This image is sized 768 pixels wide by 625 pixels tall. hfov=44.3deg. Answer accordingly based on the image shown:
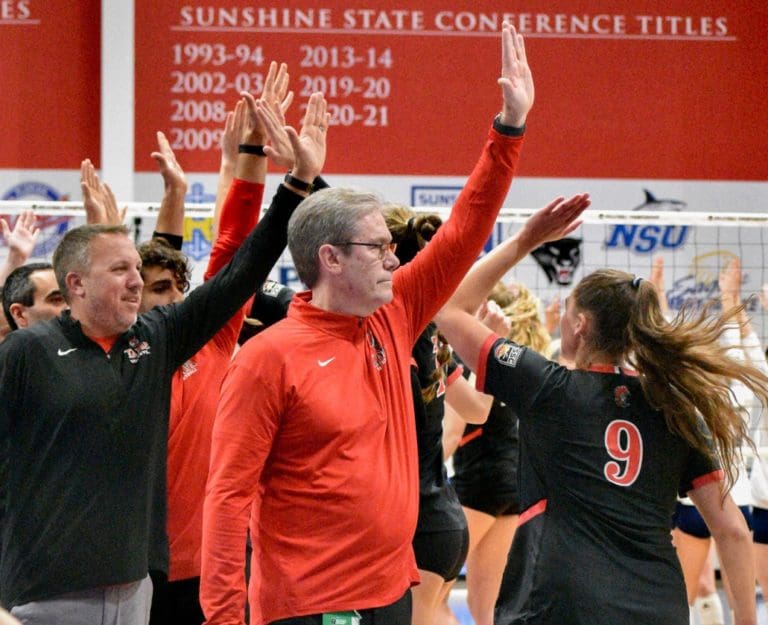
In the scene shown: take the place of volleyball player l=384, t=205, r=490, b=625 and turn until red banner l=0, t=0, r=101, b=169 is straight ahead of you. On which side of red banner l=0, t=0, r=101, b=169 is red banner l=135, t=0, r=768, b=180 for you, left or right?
right

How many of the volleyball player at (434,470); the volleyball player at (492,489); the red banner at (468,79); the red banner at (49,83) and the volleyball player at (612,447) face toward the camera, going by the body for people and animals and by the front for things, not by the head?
2

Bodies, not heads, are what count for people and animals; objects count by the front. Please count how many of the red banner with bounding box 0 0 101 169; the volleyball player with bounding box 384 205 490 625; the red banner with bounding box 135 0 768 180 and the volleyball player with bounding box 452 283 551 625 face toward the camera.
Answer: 2

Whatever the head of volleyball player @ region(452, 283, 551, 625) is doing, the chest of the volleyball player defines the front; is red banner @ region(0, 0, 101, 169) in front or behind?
in front

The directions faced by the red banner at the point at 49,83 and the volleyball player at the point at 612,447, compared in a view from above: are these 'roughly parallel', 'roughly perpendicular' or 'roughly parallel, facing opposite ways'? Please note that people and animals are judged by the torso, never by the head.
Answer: roughly parallel, facing opposite ways

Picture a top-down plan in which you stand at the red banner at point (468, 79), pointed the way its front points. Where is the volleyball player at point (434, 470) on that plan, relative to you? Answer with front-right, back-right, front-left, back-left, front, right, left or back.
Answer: front

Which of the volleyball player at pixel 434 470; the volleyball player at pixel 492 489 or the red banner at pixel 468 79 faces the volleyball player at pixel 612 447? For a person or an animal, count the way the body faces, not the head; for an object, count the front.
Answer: the red banner

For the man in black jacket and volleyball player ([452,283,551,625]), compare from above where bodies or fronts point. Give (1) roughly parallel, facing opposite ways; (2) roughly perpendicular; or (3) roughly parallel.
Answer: roughly parallel, facing opposite ways

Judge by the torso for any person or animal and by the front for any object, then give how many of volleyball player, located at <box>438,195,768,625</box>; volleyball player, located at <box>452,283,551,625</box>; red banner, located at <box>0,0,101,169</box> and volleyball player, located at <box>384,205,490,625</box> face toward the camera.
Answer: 1

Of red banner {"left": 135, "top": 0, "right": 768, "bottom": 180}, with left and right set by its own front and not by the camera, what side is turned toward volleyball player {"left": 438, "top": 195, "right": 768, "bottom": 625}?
front

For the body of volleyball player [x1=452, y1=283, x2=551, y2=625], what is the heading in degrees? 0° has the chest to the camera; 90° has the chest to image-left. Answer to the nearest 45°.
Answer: approximately 135°

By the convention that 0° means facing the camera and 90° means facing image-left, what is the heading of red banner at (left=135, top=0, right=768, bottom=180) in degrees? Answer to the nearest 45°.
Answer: approximately 0°

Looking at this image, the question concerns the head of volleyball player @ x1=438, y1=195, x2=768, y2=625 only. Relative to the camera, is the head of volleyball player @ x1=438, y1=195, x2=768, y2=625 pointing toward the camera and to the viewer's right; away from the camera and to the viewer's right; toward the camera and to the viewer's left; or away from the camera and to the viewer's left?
away from the camera and to the viewer's left

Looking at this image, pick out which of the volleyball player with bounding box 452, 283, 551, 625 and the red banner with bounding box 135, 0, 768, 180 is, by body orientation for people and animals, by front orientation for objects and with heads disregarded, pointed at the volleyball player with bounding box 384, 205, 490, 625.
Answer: the red banner

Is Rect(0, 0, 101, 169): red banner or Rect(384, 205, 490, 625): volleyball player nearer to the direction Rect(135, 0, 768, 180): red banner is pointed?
the volleyball player

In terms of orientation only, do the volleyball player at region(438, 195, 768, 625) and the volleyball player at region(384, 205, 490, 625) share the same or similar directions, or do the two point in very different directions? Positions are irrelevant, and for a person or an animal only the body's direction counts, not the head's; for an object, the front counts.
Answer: same or similar directions

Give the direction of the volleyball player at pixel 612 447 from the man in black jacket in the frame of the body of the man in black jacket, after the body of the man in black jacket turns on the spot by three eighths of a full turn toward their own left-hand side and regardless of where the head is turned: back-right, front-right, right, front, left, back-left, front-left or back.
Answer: right

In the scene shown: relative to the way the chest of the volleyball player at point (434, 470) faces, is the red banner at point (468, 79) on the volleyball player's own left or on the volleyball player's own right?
on the volleyball player's own right

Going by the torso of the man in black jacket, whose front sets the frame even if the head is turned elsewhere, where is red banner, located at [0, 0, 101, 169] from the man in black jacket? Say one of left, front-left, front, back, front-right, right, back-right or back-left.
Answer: back-left

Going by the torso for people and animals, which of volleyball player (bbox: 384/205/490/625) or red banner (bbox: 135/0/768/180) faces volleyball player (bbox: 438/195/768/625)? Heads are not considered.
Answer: the red banner
